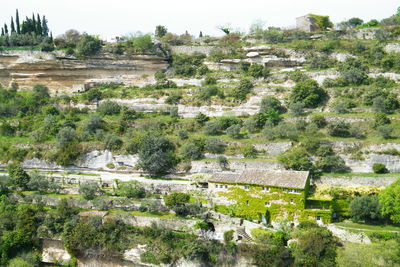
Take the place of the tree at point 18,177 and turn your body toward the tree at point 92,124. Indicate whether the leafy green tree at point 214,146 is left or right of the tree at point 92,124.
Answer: right

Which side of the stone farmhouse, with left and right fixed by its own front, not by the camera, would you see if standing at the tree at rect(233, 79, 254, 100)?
back

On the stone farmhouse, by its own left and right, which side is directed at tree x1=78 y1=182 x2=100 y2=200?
right

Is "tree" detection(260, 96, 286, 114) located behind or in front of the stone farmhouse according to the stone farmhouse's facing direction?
behind

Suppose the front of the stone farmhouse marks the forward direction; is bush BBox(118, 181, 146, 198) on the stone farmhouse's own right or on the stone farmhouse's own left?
on the stone farmhouse's own right

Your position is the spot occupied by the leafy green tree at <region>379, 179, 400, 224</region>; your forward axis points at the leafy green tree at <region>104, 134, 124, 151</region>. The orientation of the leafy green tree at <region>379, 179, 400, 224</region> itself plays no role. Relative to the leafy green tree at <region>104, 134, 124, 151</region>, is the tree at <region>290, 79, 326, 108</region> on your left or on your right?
right

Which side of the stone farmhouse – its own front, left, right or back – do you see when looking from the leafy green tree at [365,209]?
left

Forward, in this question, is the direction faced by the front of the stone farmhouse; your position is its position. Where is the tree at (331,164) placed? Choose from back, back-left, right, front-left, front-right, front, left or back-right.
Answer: back-left

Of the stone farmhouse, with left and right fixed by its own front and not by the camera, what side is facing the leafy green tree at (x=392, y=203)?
left

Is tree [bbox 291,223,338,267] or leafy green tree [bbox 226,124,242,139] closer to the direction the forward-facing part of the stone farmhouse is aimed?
the tree

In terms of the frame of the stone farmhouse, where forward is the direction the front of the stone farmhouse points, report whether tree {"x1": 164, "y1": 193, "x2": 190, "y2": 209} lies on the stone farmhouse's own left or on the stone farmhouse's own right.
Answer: on the stone farmhouse's own right

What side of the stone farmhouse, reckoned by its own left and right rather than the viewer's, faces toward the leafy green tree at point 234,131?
back

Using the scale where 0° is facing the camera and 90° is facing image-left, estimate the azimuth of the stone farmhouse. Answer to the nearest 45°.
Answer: approximately 0°

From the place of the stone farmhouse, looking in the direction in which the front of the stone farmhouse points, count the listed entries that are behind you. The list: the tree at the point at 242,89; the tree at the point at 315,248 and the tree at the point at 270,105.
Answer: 2

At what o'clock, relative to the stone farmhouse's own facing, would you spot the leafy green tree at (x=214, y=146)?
The leafy green tree is roughly at 5 o'clock from the stone farmhouse.

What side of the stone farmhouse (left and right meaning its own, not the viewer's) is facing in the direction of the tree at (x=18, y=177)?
right
